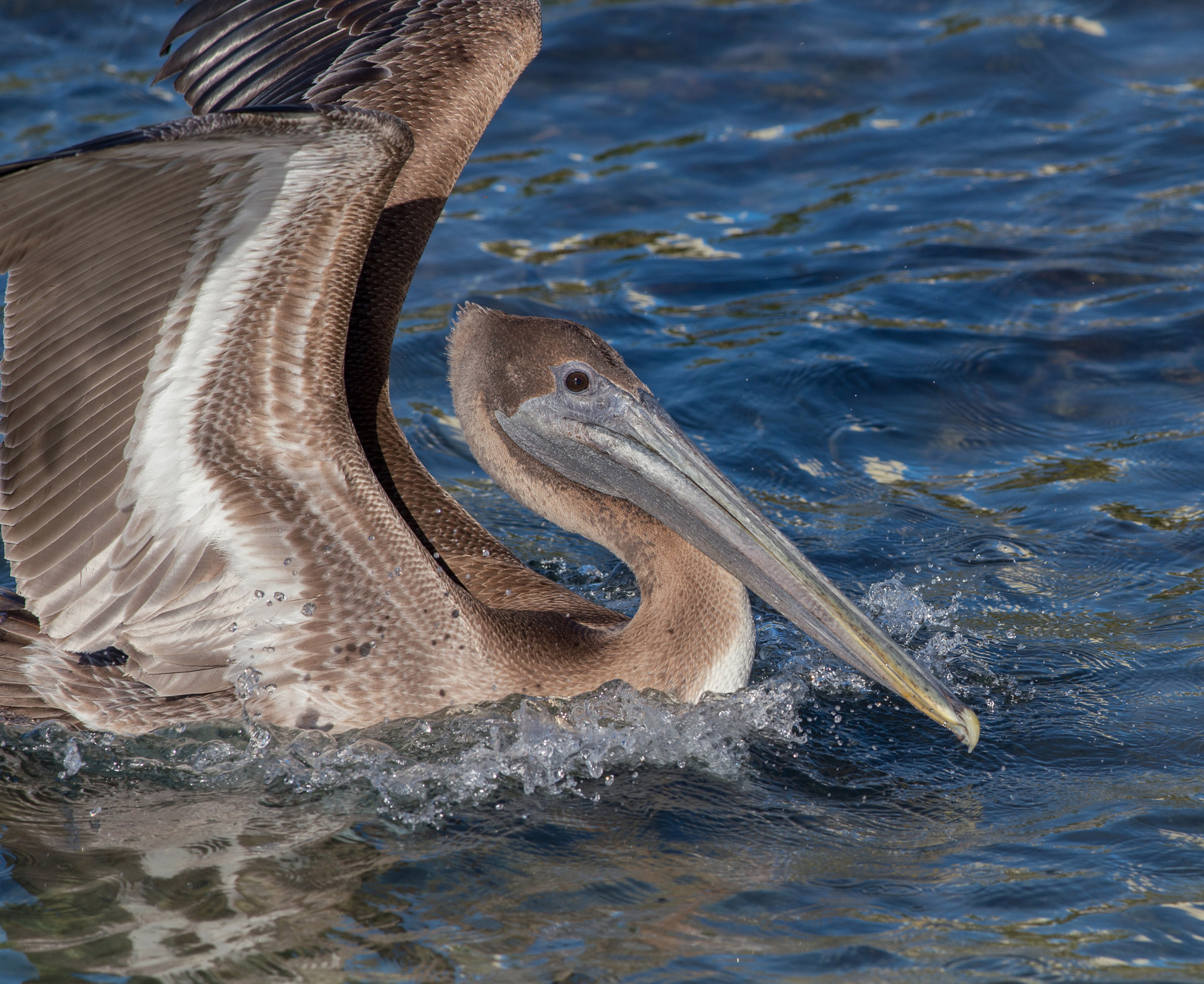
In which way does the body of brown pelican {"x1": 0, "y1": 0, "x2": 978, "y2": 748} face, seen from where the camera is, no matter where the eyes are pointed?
to the viewer's right
